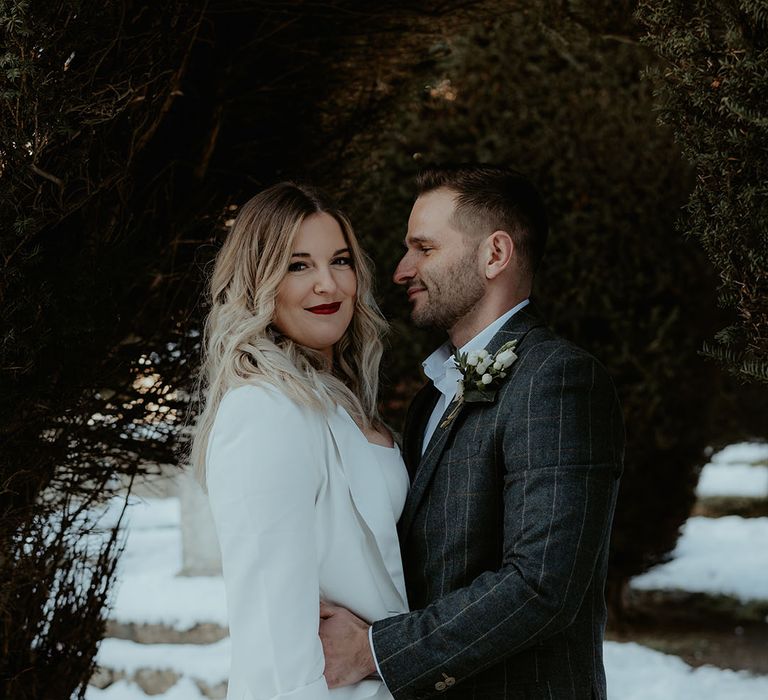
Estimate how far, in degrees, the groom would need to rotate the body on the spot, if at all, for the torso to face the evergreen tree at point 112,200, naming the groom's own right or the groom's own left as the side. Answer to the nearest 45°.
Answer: approximately 45° to the groom's own right

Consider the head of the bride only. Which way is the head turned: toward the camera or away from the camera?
toward the camera

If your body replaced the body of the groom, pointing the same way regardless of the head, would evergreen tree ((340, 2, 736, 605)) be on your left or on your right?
on your right

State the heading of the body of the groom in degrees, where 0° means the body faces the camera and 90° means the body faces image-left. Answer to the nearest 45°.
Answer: approximately 90°

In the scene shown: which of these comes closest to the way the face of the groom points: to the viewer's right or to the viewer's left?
to the viewer's left
